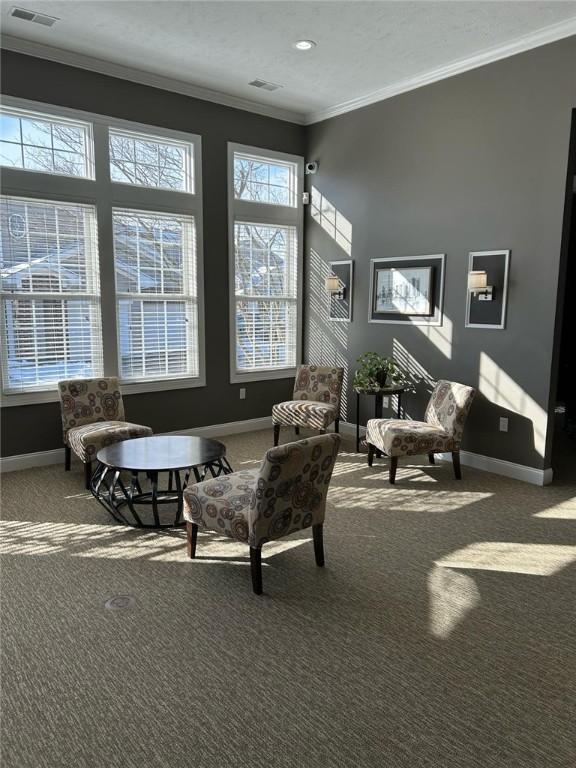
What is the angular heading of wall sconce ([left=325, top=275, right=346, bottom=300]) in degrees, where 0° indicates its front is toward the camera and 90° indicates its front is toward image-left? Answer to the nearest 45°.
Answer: approximately 45°

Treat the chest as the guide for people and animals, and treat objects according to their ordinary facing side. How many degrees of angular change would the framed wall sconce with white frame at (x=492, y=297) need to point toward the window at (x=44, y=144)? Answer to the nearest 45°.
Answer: approximately 45° to its right

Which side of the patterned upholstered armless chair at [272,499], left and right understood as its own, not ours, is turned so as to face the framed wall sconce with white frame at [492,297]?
right

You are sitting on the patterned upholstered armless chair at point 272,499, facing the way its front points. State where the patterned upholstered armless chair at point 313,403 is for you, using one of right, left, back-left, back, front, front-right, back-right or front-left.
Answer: front-right

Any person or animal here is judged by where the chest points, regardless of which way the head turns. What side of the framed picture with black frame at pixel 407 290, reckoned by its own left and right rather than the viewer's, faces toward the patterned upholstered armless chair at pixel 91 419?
front

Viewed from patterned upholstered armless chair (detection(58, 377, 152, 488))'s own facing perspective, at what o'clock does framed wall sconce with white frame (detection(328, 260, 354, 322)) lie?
The framed wall sconce with white frame is roughly at 10 o'clock from the patterned upholstered armless chair.

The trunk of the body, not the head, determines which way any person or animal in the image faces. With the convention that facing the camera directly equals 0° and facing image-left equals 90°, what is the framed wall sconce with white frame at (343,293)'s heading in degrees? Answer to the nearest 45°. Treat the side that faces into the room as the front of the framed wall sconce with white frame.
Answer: approximately 45°

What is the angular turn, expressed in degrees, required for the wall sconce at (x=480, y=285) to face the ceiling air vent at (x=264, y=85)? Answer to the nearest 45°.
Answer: approximately 45° to its right

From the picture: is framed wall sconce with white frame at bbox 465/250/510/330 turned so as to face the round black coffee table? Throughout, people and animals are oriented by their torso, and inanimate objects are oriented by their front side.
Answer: yes

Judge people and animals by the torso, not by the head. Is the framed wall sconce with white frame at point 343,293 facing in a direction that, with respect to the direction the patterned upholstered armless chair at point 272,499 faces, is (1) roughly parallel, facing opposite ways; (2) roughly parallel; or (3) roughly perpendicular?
roughly perpendicular

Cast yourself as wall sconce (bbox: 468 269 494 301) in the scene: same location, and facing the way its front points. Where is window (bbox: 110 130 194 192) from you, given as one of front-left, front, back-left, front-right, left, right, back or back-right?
front-right
